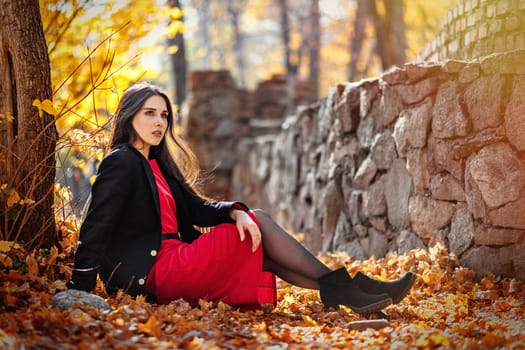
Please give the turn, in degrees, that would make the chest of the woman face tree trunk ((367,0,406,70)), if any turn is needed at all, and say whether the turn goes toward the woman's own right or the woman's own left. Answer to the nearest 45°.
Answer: approximately 135° to the woman's own left

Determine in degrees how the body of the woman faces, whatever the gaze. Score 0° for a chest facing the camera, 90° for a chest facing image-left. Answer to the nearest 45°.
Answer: approximately 315°

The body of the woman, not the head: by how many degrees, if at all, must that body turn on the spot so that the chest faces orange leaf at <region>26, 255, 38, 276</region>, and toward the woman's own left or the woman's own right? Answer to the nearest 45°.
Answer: approximately 135° to the woman's own right

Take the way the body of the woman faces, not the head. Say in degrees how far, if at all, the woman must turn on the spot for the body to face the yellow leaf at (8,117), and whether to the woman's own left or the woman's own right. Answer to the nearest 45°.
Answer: approximately 135° to the woman's own right

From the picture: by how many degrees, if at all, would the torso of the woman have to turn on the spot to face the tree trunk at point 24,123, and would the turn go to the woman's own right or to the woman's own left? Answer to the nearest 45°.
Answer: approximately 135° to the woman's own right

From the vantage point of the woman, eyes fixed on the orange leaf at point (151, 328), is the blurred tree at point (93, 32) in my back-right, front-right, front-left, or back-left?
back-right

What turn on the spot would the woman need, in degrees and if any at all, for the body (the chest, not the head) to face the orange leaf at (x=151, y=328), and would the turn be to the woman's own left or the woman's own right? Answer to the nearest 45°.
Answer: approximately 45° to the woman's own right

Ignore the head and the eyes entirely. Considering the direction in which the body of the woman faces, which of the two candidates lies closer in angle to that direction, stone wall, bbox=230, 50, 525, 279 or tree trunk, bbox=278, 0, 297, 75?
the stone wall

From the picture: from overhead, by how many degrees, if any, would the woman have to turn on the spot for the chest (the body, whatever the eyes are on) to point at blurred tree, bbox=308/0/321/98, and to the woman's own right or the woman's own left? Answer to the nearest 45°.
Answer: approximately 135° to the woman's own left

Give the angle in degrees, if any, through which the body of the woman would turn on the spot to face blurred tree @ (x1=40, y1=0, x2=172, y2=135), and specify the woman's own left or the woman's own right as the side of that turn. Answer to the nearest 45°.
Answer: approximately 135° to the woman's own left
